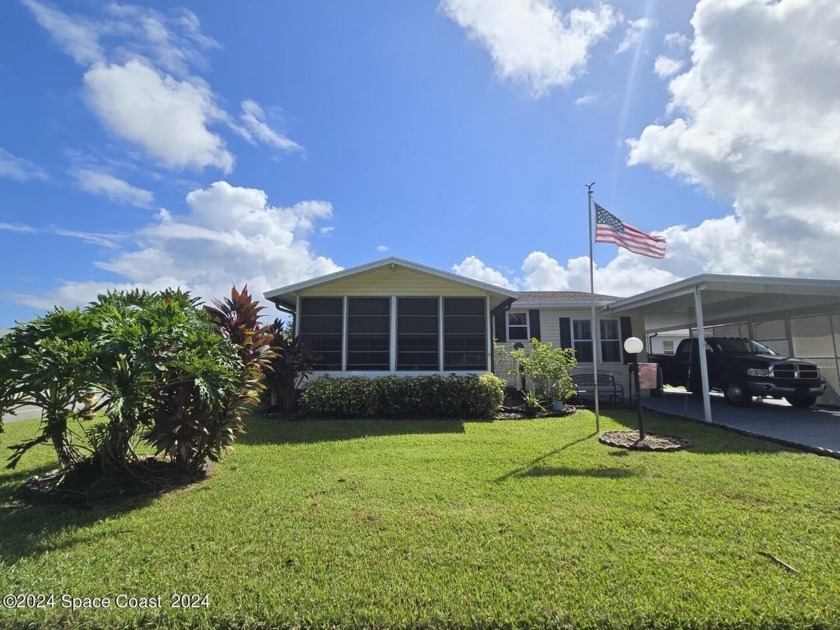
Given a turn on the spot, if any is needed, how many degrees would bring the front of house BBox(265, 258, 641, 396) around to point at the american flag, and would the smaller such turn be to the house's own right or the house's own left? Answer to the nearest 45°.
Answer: approximately 45° to the house's own left

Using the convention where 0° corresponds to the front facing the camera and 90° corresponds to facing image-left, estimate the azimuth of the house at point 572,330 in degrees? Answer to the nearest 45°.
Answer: approximately 0°

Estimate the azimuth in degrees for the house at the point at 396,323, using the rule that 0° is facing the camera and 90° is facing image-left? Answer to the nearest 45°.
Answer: approximately 0°
